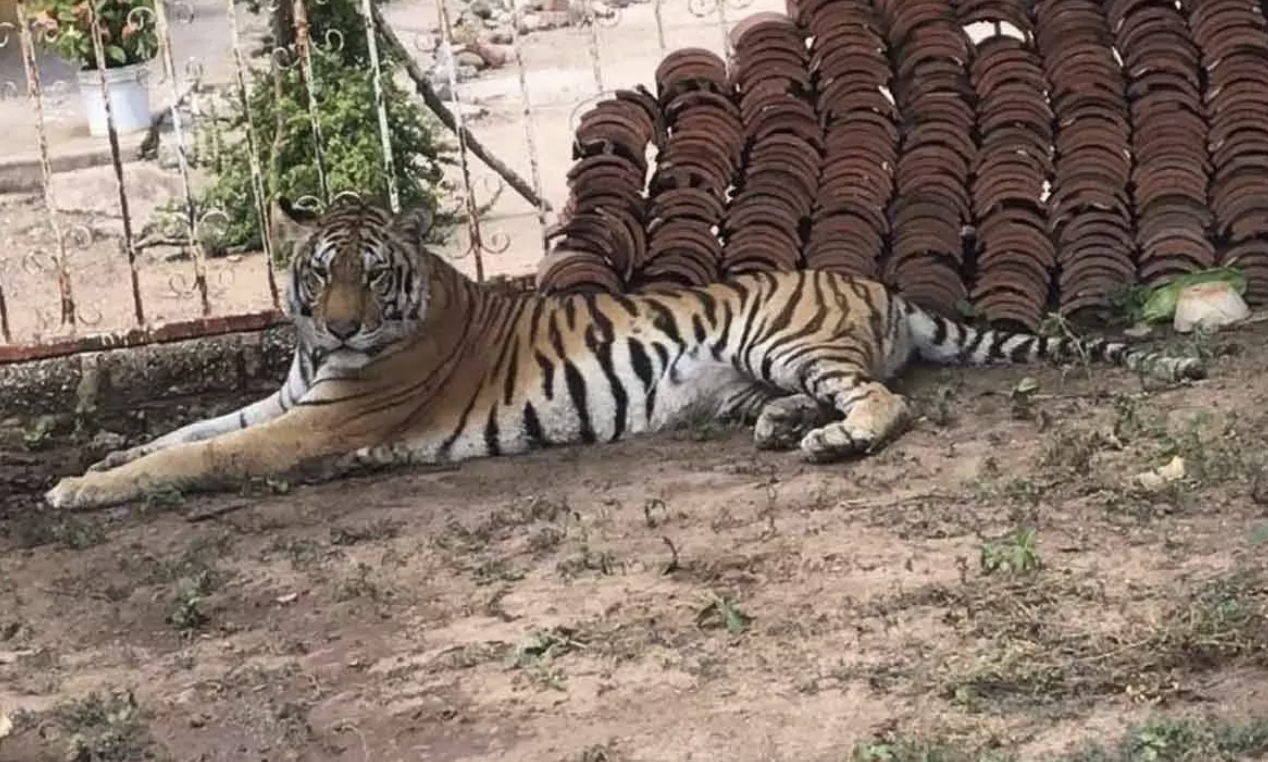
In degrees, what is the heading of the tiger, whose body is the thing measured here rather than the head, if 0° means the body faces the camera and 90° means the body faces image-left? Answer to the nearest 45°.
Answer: approximately 90°

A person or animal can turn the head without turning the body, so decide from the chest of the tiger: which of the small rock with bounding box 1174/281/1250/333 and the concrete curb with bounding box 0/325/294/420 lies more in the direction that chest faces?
the concrete curb

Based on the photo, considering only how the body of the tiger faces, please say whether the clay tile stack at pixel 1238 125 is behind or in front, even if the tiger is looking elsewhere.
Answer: behind

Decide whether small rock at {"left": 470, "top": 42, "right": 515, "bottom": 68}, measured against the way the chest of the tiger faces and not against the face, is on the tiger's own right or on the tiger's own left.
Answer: on the tiger's own right

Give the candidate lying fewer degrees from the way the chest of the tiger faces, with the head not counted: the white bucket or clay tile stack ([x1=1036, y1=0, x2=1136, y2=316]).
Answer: the white bucket

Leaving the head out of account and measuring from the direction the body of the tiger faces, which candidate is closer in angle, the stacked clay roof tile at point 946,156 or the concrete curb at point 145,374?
the concrete curb

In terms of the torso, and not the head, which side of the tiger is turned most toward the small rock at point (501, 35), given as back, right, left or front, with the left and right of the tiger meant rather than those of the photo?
right

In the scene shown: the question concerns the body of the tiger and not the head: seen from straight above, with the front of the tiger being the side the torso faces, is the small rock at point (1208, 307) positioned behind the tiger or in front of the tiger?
behind

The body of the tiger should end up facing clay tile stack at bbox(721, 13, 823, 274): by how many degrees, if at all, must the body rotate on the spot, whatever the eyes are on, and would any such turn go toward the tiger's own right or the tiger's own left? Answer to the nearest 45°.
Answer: approximately 135° to the tiger's own right

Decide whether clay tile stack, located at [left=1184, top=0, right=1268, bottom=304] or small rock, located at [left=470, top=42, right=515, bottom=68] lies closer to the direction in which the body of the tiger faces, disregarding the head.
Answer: the small rock

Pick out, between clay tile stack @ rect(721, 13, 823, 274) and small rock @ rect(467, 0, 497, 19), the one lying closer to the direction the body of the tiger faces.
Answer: the small rock

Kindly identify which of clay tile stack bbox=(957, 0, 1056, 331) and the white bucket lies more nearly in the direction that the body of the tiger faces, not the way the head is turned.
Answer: the white bucket

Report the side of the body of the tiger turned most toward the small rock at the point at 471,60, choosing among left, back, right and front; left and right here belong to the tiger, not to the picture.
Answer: right
